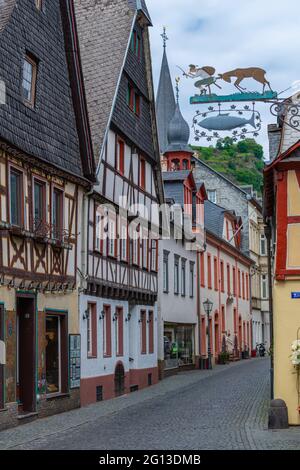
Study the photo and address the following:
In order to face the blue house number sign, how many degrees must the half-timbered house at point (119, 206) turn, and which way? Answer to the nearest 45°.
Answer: approximately 45° to its right

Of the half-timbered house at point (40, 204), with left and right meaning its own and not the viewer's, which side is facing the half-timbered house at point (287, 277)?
front

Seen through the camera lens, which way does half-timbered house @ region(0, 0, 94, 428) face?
facing the viewer and to the right of the viewer

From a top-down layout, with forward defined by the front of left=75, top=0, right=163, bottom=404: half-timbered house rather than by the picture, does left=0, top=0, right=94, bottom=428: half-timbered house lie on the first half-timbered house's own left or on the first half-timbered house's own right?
on the first half-timbered house's own right

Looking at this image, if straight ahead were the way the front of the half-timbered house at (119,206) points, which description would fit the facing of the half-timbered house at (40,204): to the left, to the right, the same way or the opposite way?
the same way

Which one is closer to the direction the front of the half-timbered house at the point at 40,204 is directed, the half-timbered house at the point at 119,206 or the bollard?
the bollard

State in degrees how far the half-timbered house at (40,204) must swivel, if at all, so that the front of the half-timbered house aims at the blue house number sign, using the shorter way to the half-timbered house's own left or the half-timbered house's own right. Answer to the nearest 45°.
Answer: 0° — it already faces it

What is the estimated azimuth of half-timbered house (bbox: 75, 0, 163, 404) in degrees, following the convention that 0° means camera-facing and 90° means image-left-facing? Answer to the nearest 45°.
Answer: approximately 315°

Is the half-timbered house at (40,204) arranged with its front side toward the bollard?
yes

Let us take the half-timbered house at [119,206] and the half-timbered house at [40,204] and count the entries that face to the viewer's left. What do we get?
0
